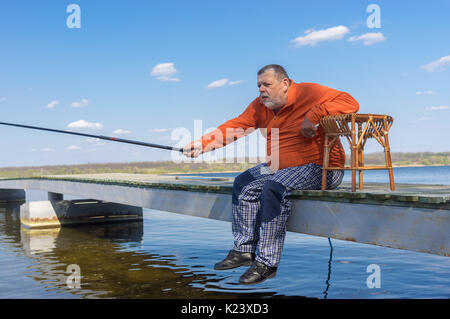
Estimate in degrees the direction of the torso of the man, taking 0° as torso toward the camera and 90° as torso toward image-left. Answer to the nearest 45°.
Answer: approximately 45°

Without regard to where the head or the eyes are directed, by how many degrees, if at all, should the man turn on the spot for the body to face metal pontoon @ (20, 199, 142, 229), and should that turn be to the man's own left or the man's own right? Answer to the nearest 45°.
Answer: approximately 90° to the man's own right

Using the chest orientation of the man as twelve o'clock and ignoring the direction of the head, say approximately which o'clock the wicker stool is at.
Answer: The wicker stool is roughly at 8 o'clock from the man.
